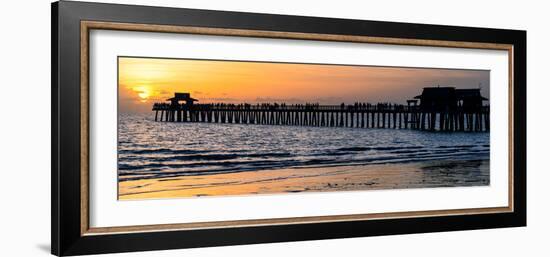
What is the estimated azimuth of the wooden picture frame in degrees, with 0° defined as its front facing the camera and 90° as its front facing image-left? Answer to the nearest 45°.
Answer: approximately 315°
